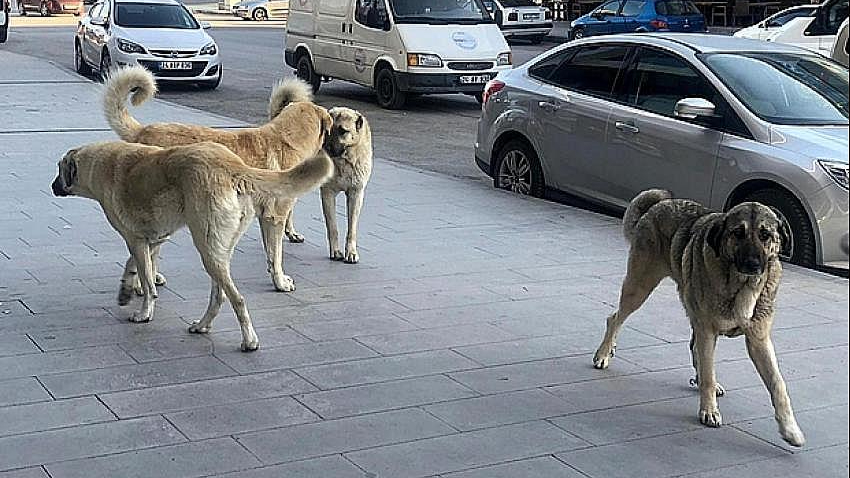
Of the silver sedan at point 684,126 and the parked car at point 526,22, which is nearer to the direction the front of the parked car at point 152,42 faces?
the silver sedan

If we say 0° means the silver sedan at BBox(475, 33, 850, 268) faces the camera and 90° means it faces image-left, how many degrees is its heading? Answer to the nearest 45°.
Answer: approximately 315°

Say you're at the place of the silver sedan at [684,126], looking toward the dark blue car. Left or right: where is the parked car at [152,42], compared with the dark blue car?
left

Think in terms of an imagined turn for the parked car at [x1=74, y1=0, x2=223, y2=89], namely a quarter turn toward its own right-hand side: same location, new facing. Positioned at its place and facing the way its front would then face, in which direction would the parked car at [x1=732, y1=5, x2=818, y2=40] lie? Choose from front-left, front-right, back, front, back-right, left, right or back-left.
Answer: back-left

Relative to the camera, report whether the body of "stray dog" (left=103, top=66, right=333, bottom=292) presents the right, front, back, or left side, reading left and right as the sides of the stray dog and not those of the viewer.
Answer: right

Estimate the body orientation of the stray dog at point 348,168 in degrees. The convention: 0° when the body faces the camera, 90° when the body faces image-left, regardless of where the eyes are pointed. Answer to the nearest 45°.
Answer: approximately 0°

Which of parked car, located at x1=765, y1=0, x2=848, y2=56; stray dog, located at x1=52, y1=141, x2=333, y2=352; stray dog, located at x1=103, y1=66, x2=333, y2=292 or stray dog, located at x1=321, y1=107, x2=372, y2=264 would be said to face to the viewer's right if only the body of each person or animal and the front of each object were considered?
stray dog, located at x1=103, y1=66, x2=333, y2=292

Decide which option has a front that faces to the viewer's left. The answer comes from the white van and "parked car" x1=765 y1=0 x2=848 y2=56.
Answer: the parked car

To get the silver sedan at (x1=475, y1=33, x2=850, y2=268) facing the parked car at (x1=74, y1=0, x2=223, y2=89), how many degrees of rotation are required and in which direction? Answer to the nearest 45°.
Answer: approximately 180°

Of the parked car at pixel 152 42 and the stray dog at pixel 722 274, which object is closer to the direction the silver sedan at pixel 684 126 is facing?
the stray dog

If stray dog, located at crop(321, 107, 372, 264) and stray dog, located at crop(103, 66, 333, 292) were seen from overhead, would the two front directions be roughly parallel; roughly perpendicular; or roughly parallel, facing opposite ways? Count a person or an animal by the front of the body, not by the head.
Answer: roughly perpendicular

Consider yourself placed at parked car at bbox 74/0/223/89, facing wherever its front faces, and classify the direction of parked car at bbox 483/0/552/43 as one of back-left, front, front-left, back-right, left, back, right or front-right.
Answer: left

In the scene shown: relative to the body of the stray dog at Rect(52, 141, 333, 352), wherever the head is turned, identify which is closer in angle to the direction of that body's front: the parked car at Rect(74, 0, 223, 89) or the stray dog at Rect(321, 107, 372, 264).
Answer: the parked car

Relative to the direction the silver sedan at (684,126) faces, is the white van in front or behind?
behind

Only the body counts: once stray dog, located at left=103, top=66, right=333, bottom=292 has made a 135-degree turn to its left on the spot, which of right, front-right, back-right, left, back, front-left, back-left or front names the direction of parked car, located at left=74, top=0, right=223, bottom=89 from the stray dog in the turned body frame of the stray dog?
front-right

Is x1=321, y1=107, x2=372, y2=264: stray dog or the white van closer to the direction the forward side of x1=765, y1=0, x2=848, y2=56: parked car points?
the white van

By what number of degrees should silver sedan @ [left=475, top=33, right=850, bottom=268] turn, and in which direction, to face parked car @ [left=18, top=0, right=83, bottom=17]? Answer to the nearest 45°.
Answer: approximately 180°

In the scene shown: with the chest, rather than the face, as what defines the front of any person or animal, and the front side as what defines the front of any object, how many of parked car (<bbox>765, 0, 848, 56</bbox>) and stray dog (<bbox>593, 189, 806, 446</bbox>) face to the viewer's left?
1

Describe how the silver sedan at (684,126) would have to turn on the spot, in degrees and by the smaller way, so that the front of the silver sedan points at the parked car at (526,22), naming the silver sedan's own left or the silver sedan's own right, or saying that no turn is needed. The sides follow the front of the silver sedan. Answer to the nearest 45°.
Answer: approximately 135° to the silver sedan's own left

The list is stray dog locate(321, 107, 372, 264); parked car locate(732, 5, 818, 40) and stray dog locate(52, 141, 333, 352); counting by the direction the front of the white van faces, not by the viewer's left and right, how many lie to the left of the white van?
1

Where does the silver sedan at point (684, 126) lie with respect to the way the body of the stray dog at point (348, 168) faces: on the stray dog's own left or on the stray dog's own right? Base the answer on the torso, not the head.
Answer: on the stray dog's own left
